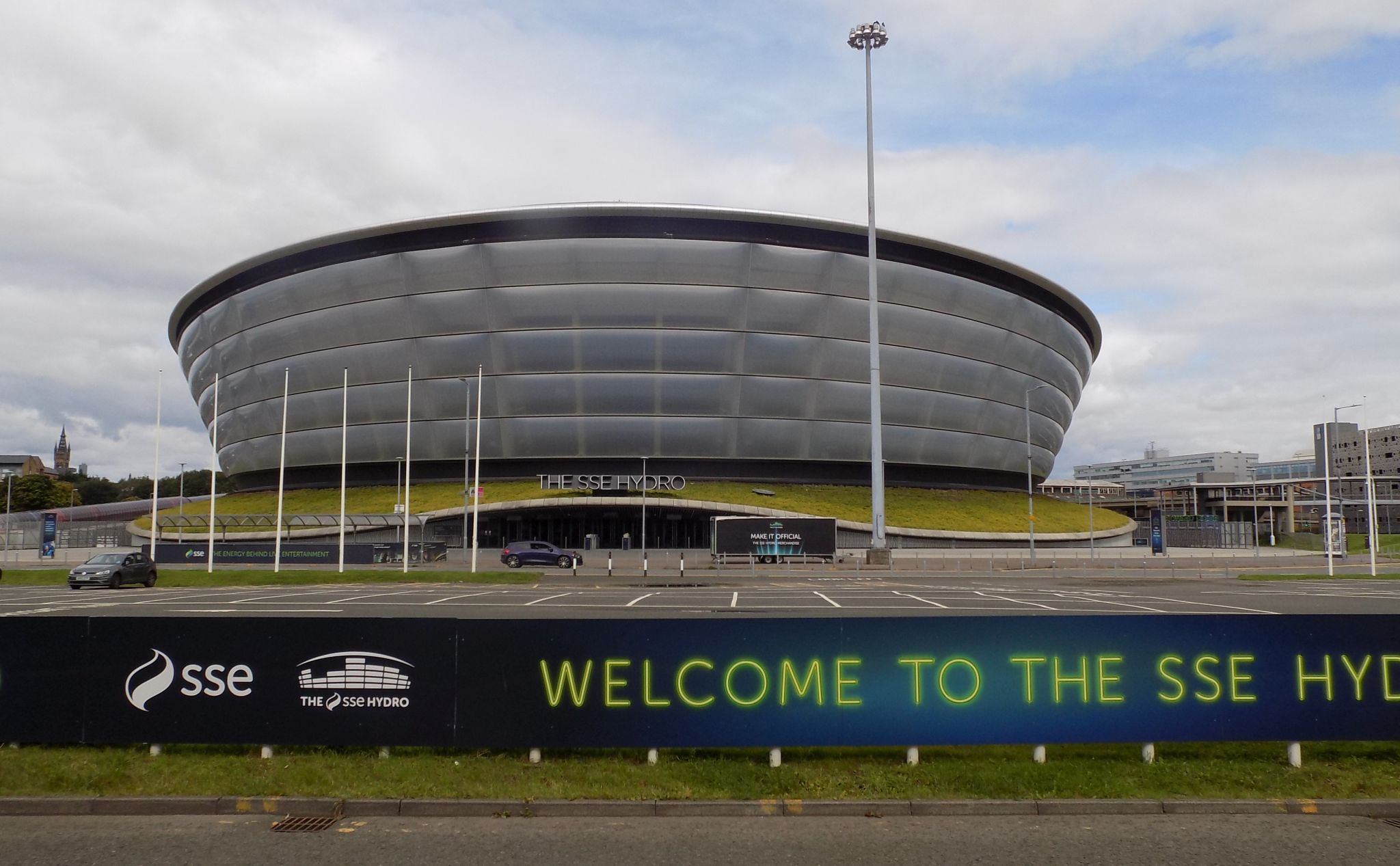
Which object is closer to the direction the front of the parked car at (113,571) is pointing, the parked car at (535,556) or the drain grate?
the drain grate

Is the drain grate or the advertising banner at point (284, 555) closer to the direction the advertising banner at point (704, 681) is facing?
the drain grate

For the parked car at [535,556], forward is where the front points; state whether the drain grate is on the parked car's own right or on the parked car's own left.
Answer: on the parked car's own right

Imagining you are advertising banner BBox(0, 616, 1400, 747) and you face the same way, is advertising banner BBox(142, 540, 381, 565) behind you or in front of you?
behind

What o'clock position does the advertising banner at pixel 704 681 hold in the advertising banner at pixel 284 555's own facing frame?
the advertising banner at pixel 704 681 is roughly at 12 o'clock from the advertising banner at pixel 284 555.

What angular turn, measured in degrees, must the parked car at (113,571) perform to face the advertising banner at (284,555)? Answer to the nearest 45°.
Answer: approximately 180°

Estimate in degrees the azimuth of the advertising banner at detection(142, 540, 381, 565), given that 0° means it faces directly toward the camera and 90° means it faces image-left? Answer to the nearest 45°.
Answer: approximately 0°

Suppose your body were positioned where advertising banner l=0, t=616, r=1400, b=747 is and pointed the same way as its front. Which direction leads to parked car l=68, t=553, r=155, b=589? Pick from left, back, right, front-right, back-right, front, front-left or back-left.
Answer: back-right

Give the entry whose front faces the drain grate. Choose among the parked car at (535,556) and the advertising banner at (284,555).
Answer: the advertising banner

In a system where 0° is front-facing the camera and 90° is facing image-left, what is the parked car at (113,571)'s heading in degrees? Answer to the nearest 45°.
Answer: approximately 45°

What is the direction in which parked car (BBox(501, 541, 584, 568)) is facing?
to the viewer's right

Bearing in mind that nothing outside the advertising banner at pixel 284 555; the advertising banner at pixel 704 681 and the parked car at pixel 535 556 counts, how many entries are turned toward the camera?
2

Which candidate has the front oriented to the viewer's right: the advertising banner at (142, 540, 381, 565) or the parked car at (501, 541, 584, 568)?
the parked car

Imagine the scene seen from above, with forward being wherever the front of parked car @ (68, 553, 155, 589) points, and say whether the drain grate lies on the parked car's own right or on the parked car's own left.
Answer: on the parked car's own left

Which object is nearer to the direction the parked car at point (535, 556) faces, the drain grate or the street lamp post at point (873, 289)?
the street lamp post

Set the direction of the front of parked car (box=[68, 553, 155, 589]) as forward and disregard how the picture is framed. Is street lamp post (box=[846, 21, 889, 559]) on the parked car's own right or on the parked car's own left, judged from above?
on the parked car's own left

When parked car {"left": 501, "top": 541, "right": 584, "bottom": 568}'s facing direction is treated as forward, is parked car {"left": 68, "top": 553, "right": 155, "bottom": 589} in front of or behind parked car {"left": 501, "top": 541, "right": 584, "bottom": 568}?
behind
